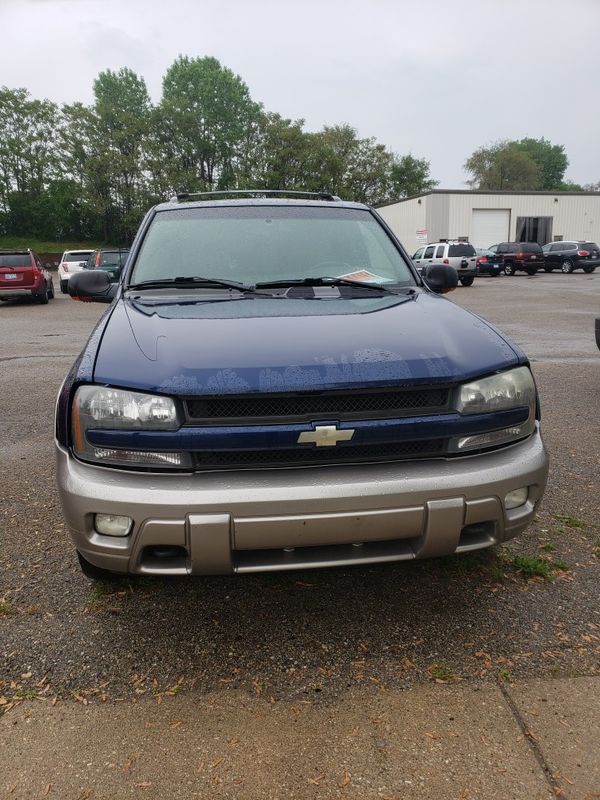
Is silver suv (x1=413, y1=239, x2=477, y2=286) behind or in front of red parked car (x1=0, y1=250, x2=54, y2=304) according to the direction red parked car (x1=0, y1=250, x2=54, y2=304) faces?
in front

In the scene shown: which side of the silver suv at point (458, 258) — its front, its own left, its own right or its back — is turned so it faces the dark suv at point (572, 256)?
right

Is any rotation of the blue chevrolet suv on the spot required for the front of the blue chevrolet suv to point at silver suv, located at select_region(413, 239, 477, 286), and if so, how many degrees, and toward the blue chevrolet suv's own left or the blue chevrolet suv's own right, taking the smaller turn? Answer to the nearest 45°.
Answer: approximately 180°

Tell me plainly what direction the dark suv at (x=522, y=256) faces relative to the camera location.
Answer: facing away from the viewer and to the left of the viewer

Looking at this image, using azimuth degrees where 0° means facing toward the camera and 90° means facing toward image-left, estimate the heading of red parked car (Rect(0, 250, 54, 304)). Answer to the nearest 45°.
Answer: approximately 225°

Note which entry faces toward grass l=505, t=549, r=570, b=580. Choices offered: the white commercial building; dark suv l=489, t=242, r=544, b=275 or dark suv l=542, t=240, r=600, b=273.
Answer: the white commercial building

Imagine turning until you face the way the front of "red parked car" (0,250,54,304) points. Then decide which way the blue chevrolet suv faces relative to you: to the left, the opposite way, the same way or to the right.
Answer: the opposite way

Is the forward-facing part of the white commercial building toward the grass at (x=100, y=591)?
yes

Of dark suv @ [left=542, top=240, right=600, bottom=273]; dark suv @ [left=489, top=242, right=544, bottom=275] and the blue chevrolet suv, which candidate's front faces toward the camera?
the blue chevrolet suv

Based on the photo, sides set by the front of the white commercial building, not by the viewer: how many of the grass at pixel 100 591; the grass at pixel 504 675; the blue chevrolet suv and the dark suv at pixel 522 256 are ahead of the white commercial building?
4

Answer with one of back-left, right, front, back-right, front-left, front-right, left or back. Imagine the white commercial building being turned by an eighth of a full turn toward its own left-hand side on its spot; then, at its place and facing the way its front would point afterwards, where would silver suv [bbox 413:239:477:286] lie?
front-right

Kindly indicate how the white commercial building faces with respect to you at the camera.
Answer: facing the viewer
